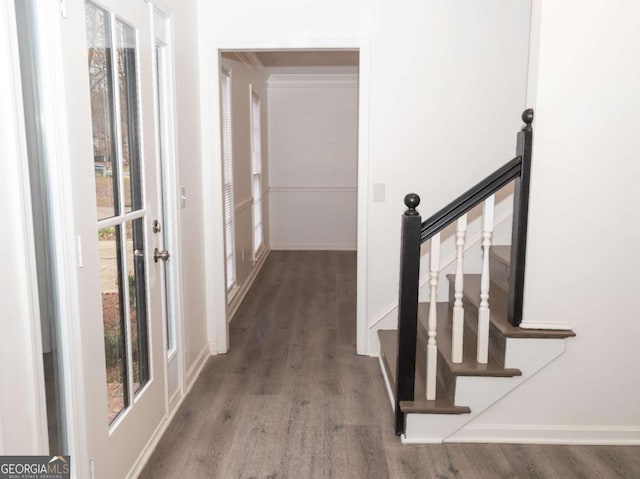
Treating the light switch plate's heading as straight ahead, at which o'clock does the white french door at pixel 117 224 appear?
The white french door is roughly at 1 o'clock from the light switch plate.

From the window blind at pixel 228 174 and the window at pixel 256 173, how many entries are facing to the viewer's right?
2

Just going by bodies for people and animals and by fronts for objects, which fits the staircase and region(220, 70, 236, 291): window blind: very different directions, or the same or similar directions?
very different directions

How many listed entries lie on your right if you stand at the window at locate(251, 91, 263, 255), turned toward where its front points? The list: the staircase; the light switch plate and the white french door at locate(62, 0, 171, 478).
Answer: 3

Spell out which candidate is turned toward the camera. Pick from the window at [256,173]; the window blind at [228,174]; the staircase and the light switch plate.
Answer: the light switch plate

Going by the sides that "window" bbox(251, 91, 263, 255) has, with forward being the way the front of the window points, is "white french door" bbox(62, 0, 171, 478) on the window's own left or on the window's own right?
on the window's own right

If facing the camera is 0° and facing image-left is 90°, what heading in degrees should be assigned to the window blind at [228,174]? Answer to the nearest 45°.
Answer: approximately 270°

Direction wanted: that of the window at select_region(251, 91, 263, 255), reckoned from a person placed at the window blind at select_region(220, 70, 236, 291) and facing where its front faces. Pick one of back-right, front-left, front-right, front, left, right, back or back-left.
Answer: left

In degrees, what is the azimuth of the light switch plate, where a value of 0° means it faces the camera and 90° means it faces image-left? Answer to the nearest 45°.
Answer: approximately 0°

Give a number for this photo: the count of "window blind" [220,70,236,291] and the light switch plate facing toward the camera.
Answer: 1

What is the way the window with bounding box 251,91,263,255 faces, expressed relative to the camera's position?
facing to the right of the viewer

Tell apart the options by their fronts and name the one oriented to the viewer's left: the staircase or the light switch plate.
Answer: the staircase

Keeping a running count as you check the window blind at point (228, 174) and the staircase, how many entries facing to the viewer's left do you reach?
1

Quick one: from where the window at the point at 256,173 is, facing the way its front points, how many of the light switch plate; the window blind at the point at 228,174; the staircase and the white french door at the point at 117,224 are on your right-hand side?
4

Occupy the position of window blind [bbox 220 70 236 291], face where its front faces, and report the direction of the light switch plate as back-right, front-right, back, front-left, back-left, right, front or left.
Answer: front-right

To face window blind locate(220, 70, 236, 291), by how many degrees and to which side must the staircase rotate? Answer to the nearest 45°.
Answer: approximately 45° to its right
